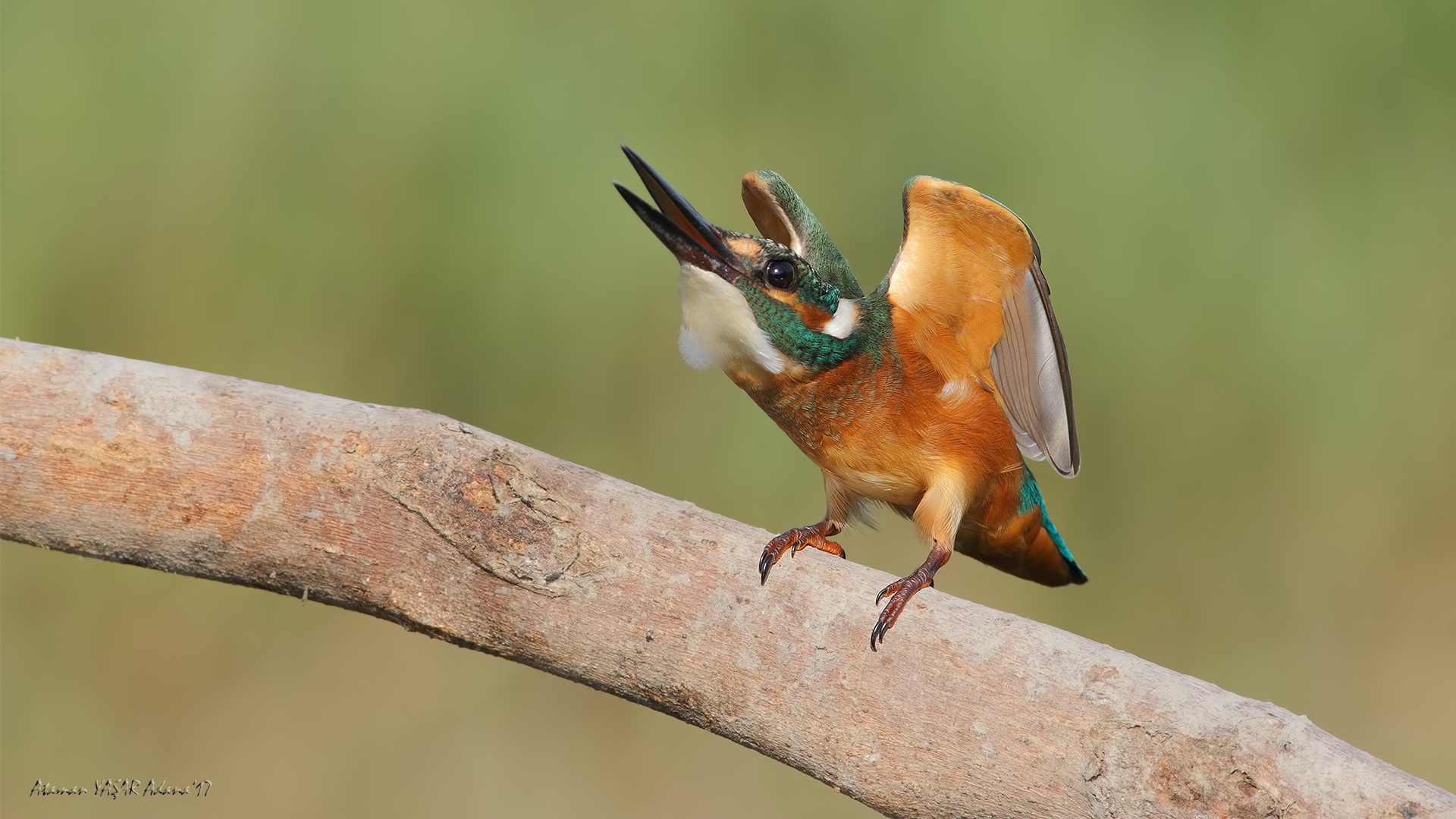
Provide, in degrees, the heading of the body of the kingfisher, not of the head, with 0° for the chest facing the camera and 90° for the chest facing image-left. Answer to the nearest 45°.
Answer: approximately 45°
